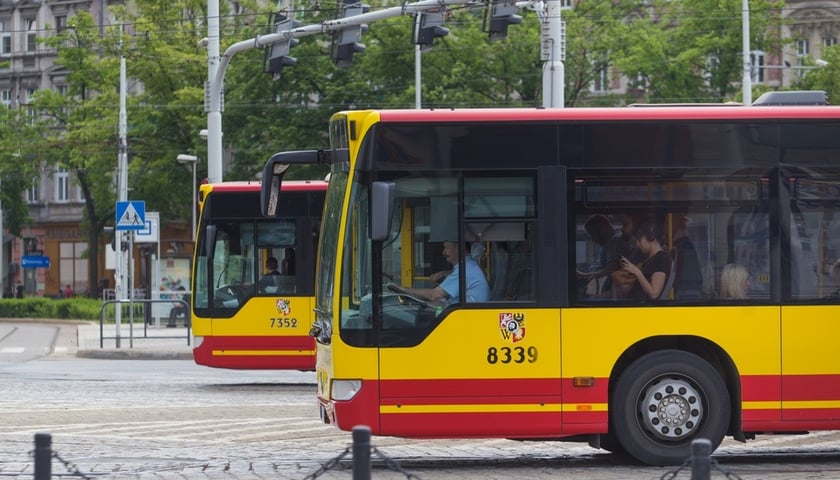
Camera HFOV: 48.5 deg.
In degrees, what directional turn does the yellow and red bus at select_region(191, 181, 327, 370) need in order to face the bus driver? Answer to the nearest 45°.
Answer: approximately 90° to its left

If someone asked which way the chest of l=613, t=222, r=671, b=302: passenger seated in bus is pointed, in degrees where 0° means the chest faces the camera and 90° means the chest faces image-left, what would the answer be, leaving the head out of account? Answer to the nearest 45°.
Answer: approximately 90°

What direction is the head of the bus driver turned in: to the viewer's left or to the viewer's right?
to the viewer's left

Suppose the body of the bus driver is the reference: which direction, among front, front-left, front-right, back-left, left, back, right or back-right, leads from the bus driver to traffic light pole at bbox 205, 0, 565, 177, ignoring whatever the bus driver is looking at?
right

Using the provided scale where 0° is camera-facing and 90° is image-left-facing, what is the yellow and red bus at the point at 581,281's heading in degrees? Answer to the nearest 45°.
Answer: approximately 90°

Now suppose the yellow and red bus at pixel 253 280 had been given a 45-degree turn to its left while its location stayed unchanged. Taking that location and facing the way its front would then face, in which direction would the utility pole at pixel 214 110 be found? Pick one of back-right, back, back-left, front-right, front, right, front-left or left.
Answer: back-right
